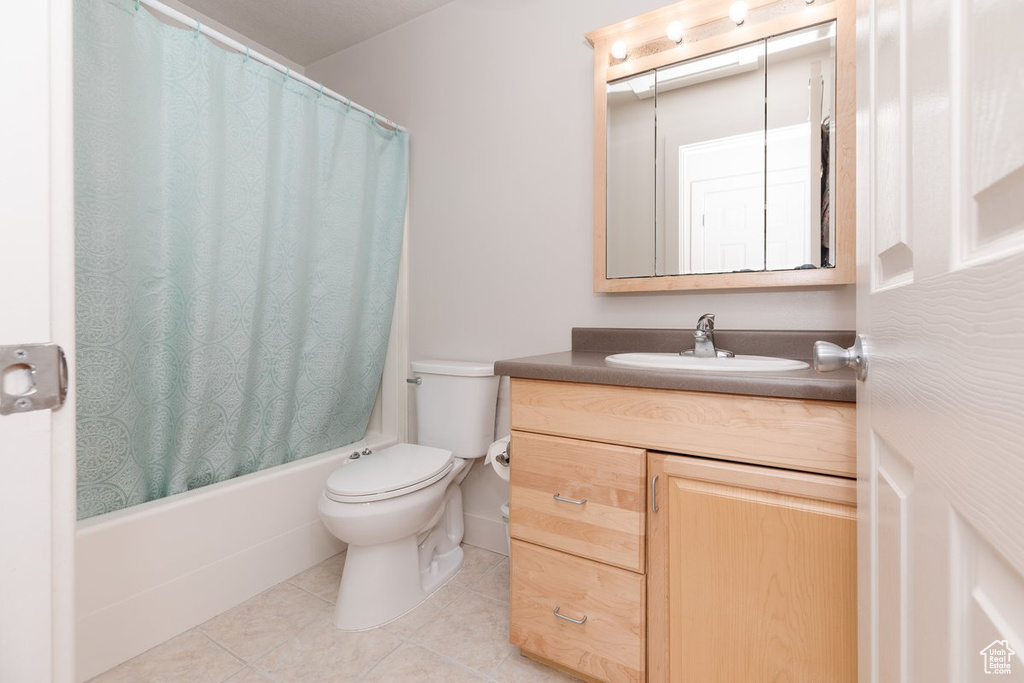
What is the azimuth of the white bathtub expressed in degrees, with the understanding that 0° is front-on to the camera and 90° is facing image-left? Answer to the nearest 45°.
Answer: approximately 315°
